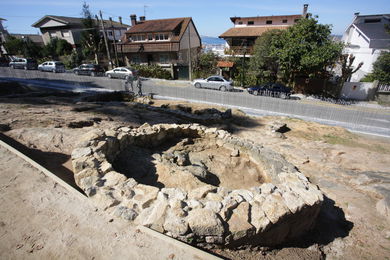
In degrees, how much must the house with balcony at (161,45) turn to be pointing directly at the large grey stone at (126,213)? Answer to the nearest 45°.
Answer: approximately 45° to its left

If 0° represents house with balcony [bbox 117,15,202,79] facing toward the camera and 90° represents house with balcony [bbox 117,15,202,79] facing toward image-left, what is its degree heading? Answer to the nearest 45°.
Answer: approximately 45°

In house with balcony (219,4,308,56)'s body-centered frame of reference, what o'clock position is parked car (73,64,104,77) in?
The parked car is roughly at 2 o'clock from the house with balcony.

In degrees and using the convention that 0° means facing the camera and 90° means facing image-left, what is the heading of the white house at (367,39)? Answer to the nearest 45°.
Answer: approximately 45°

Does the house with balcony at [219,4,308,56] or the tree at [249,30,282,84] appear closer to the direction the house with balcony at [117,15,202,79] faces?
the tree

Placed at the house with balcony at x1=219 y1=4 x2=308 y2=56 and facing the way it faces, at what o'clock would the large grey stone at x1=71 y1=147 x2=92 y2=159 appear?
The large grey stone is roughly at 12 o'clock from the house with balcony.

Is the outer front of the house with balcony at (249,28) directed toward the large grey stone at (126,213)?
yes

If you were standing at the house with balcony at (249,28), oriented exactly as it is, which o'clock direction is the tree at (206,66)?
The tree is roughly at 1 o'clock from the house with balcony.

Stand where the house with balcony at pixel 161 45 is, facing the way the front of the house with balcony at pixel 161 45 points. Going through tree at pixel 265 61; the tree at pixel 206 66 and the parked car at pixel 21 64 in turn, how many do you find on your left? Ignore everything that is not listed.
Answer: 2

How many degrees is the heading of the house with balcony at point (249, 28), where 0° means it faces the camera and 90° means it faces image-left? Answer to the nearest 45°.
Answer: approximately 0°
